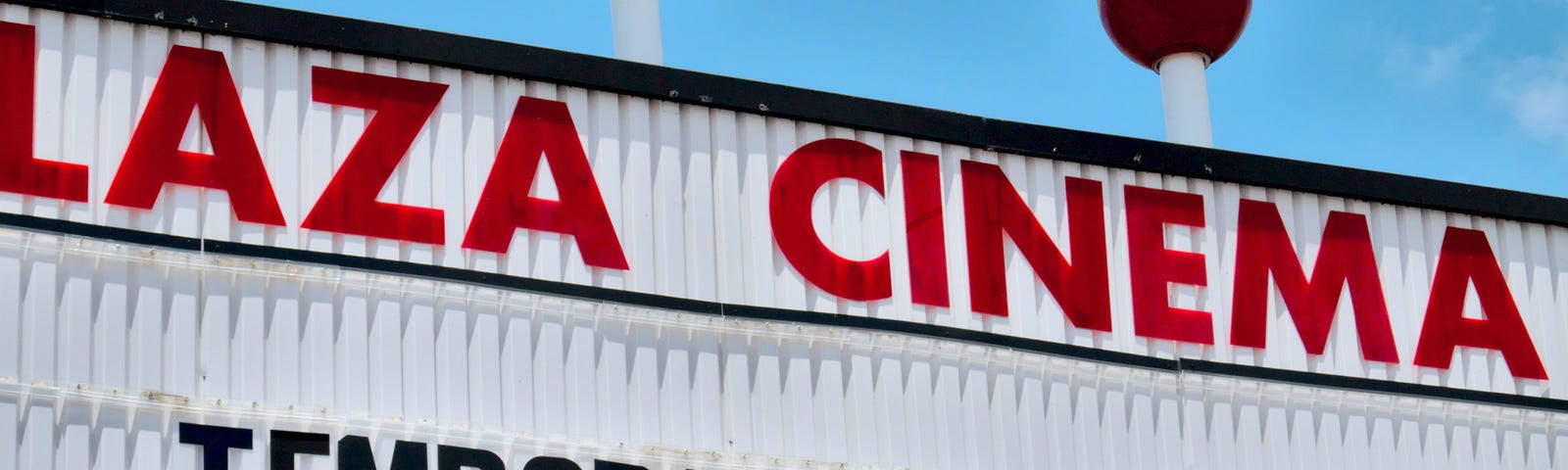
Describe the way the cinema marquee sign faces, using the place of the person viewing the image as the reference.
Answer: facing the viewer and to the right of the viewer
